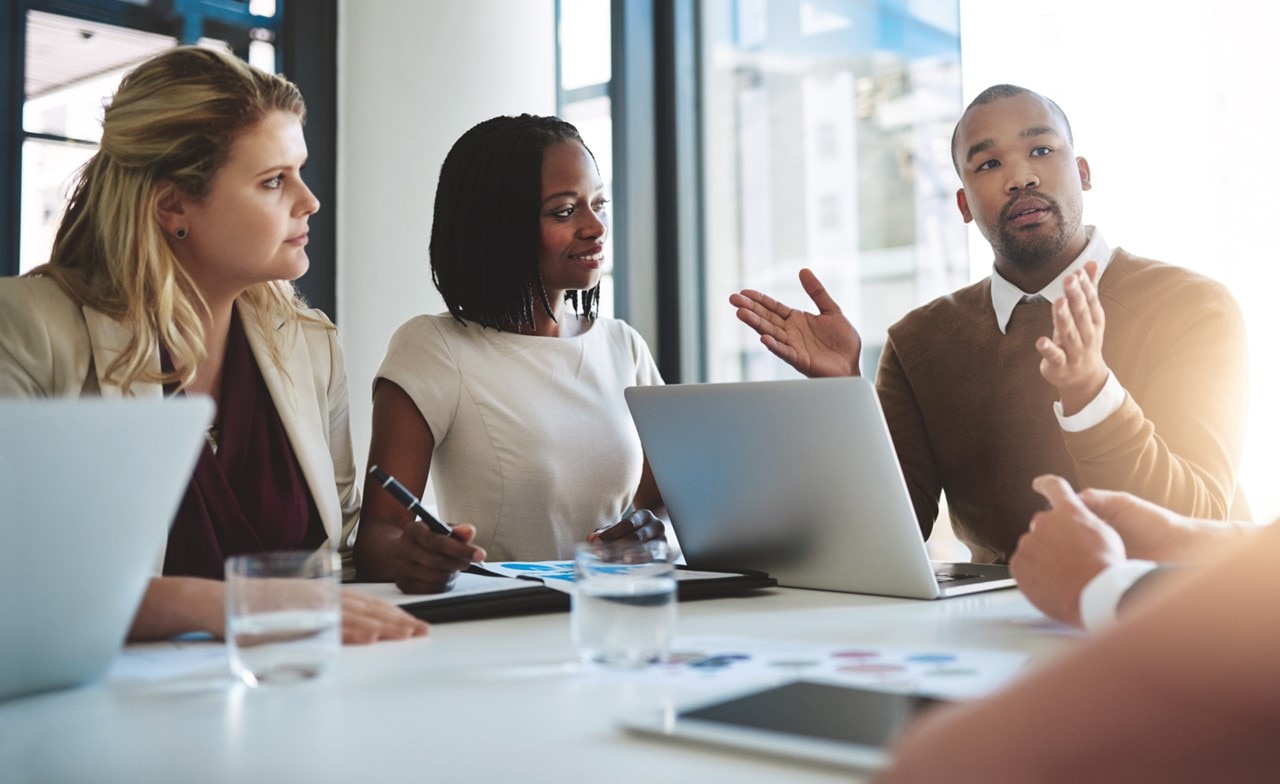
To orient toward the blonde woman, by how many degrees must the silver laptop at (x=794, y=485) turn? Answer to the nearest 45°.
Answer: approximately 135° to its left

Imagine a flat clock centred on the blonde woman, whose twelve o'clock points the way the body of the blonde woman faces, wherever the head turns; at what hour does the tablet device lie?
The tablet device is roughly at 1 o'clock from the blonde woman.

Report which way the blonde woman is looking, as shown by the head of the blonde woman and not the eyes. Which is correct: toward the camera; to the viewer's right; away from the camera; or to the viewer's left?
to the viewer's right

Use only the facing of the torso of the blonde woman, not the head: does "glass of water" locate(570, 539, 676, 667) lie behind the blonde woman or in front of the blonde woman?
in front

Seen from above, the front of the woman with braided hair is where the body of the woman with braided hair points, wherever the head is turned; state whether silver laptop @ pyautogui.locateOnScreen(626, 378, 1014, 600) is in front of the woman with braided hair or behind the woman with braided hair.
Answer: in front

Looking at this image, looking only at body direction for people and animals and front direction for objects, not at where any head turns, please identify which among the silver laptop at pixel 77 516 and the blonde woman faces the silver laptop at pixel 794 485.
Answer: the blonde woman

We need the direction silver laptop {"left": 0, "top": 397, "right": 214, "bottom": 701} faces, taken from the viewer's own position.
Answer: facing away from the viewer and to the left of the viewer

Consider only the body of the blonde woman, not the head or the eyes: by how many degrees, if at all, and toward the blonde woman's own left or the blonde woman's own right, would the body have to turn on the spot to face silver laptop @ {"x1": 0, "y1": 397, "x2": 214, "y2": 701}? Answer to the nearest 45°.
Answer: approximately 45° to the blonde woman's own right

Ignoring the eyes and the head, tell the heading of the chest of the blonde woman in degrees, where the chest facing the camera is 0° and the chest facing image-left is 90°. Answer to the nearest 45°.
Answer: approximately 315°

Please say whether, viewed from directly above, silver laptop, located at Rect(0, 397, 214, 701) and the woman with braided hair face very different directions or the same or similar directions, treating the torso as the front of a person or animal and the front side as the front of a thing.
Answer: very different directions

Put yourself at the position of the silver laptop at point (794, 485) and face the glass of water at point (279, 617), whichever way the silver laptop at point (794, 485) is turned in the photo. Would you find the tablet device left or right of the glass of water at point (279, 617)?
left

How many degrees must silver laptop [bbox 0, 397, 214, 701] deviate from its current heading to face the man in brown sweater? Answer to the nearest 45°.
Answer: approximately 90° to its right

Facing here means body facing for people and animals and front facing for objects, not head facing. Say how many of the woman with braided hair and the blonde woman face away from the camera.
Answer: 0
